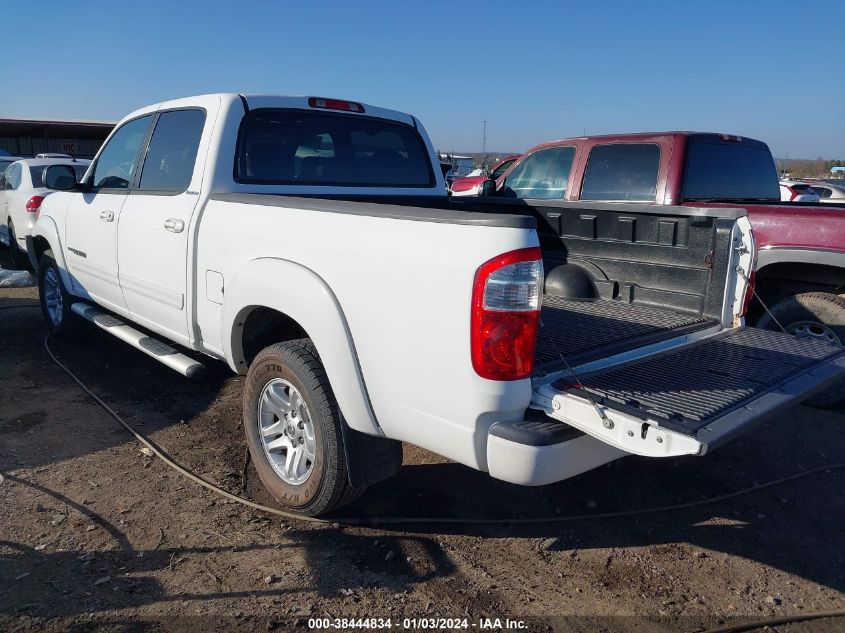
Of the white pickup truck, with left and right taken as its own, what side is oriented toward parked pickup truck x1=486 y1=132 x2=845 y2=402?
right

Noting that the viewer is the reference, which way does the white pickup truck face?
facing away from the viewer and to the left of the viewer

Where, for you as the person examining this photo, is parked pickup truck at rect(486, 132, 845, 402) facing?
facing away from the viewer and to the left of the viewer

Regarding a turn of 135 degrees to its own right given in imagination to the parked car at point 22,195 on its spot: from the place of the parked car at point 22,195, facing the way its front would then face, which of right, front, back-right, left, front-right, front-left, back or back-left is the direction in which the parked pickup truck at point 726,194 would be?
front-right

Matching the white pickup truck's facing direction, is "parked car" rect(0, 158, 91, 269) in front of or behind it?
in front

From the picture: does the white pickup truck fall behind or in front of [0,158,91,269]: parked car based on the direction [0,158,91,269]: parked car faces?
behind

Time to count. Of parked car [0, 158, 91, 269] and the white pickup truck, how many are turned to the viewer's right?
0

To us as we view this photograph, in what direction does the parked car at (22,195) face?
facing away from the viewer and to the left of the viewer
